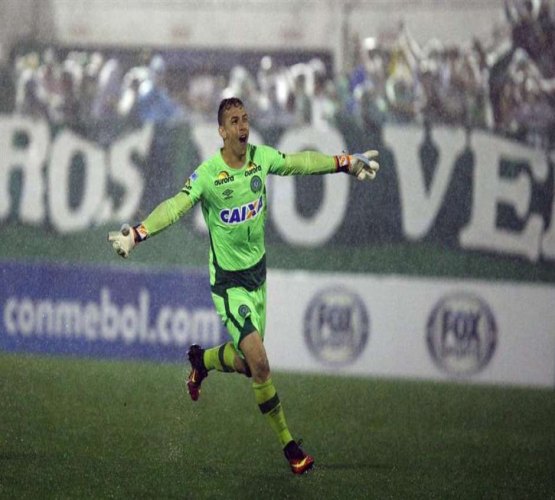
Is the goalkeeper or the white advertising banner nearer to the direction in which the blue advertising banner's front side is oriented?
the goalkeeper

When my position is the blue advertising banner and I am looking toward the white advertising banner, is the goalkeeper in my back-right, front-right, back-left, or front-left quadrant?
front-right

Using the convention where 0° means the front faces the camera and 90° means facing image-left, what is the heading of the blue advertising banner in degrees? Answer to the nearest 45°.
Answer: approximately 0°

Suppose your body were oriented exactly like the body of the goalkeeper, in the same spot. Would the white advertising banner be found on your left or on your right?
on your left

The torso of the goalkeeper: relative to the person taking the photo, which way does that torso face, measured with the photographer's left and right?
facing the viewer and to the right of the viewer

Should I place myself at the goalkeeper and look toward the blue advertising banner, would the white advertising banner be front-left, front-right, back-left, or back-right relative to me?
front-right

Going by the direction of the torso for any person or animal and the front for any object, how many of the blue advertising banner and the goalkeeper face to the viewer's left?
0

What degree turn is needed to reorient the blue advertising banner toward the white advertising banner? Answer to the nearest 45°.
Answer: approximately 90° to its left

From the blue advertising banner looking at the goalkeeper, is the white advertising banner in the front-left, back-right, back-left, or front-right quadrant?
front-left
